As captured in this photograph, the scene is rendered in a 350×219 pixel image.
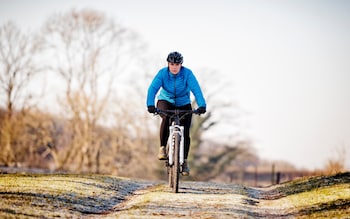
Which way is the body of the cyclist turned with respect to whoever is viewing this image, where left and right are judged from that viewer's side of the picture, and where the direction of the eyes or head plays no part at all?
facing the viewer
